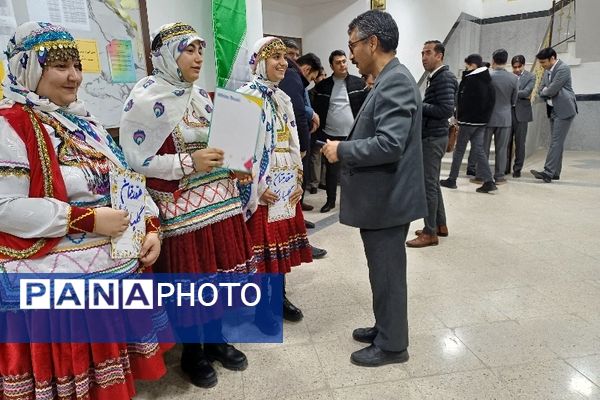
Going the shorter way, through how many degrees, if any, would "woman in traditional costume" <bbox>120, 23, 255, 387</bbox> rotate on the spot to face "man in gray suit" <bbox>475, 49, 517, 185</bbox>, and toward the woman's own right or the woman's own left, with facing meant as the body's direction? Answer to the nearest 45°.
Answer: approximately 90° to the woman's own left

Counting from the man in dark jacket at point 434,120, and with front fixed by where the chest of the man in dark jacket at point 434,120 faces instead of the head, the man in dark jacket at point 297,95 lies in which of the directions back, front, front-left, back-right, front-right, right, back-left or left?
front

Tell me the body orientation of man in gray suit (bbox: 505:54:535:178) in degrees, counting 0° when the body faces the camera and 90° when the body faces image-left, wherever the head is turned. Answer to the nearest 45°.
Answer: approximately 45°

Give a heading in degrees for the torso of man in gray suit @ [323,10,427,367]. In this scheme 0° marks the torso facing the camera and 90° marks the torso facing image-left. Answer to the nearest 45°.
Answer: approximately 90°

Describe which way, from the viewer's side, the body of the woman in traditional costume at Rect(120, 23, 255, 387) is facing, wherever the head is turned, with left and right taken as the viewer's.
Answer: facing the viewer and to the right of the viewer

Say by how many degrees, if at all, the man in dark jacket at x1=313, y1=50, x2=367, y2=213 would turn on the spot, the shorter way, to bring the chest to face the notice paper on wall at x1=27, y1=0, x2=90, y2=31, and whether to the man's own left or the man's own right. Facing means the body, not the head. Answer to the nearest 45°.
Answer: approximately 45° to the man's own right

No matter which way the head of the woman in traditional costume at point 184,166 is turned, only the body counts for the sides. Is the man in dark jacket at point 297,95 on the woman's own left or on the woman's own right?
on the woman's own left

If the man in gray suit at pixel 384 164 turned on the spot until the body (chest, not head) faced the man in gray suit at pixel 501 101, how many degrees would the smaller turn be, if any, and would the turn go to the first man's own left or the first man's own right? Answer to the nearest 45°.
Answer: approximately 90° to the first man's own right

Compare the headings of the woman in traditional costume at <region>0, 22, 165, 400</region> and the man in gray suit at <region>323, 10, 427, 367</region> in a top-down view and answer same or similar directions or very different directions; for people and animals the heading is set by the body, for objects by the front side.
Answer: very different directions

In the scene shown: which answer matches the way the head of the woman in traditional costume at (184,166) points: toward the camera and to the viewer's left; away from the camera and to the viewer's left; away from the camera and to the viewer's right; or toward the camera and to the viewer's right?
toward the camera and to the viewer's right

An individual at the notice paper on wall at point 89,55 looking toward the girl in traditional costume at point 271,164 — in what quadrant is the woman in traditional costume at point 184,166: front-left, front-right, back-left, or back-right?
front-right

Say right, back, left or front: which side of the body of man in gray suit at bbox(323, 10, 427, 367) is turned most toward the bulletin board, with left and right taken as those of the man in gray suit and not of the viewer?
front

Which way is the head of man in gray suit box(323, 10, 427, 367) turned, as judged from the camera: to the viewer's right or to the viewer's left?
to the viewer's left

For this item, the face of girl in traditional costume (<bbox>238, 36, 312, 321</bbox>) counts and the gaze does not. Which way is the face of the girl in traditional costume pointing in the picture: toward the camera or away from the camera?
toward the camera

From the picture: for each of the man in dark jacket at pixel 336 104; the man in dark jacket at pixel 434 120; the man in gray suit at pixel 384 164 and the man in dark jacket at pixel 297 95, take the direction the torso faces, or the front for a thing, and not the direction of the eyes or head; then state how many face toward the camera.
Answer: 1

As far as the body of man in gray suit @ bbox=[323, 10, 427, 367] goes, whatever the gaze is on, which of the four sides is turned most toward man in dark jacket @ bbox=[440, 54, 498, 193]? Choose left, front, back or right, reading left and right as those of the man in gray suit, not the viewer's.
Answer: right

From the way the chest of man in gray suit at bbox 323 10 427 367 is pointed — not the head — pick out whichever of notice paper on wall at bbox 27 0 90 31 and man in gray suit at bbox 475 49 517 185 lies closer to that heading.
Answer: the notice paper on wall

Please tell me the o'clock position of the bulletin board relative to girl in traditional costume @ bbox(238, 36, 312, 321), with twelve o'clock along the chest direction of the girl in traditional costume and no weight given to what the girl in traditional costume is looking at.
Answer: The bulletin board is roughly at 5 o'clock from the girl in traditional costume.

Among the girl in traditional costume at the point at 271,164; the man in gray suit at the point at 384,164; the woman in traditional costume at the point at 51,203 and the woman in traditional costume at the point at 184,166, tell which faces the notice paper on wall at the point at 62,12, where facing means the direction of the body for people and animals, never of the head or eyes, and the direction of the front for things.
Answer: the man in gray suit
